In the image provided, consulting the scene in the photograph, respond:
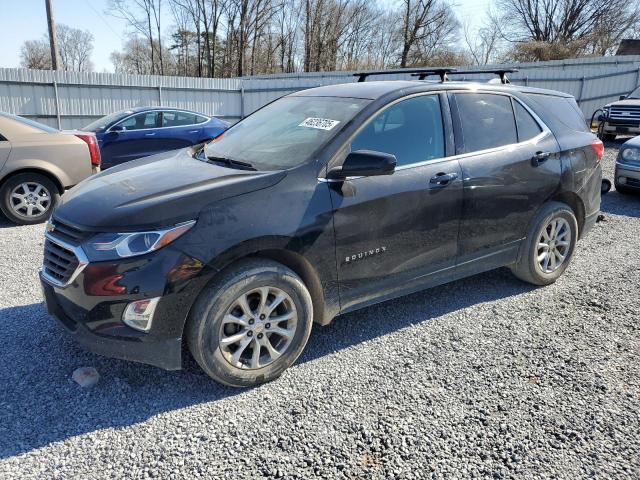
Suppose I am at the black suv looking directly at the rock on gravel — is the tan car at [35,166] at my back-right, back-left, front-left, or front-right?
front-right

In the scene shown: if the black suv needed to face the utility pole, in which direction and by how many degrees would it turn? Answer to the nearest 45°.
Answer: approximately 90° to its right

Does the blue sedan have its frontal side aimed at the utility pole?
no

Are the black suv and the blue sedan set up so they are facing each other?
no

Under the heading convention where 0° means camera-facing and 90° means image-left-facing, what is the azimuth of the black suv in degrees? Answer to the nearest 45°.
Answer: approximately 45°

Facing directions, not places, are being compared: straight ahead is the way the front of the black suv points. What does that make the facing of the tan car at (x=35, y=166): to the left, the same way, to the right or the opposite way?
the same way

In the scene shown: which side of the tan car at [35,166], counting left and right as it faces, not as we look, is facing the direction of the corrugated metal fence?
right

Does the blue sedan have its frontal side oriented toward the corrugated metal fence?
no

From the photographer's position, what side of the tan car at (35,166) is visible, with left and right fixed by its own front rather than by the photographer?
left

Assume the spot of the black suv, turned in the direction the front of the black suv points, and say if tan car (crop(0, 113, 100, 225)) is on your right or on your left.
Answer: on your right

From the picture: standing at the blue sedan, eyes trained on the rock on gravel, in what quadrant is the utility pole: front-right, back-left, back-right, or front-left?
back-right

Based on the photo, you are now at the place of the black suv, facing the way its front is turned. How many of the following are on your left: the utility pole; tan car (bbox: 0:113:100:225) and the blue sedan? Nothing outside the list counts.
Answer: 0

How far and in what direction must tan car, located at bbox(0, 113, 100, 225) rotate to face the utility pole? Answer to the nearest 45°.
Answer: approximately 90° to its right

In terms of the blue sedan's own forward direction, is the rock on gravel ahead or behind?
ahead

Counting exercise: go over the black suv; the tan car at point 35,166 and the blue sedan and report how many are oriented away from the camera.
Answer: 0
